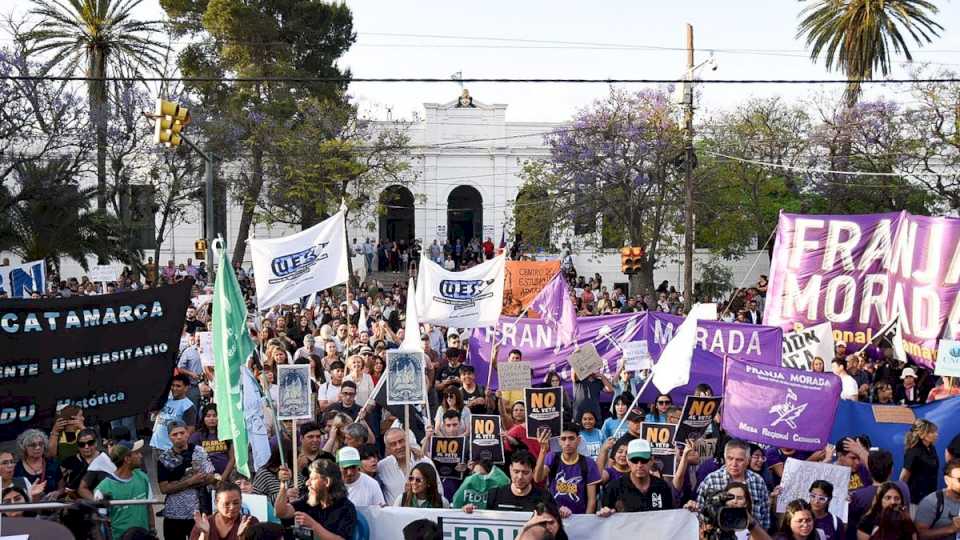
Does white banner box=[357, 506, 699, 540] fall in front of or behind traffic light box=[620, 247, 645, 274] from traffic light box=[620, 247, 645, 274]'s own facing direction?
in front

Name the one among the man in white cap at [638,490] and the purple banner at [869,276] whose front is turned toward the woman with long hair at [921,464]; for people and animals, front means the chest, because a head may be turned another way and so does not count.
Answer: the purple banner

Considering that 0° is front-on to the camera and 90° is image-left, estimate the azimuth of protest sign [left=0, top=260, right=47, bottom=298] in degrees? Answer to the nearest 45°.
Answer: approximately 0°

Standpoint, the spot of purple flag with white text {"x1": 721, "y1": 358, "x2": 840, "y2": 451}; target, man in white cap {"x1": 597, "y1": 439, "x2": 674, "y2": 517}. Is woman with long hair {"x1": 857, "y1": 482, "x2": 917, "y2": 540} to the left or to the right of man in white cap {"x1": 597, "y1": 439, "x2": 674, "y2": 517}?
left

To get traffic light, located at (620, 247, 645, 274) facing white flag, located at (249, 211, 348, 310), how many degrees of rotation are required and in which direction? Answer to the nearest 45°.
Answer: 0° — it already faces it

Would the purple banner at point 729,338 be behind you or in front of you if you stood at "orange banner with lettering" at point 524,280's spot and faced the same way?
in front

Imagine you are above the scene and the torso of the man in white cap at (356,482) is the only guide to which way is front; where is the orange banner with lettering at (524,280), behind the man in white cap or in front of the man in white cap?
behind

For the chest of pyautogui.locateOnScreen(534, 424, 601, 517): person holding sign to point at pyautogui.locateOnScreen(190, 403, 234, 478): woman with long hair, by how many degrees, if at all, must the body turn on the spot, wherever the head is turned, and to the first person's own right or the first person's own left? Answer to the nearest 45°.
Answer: approximately 90° to the first person's own right
